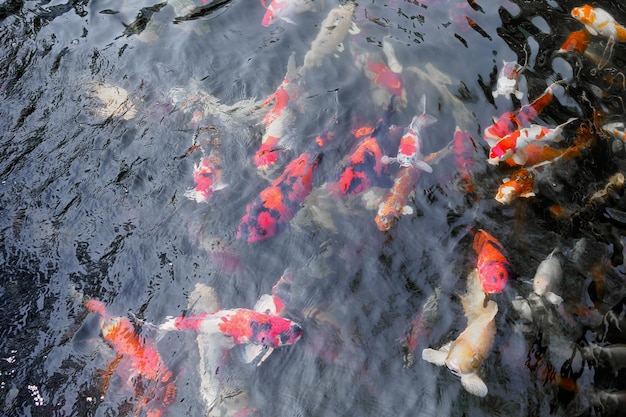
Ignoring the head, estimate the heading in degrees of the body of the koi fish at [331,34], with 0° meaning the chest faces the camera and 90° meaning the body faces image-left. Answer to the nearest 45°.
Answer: approximately 225°

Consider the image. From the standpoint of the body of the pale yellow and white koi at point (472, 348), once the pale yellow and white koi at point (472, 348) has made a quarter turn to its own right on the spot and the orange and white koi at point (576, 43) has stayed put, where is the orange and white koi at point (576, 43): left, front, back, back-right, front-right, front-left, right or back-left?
front-right

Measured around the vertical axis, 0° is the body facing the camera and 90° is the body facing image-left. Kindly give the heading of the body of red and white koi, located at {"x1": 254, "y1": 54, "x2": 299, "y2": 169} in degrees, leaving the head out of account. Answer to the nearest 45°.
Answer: approximately 0°

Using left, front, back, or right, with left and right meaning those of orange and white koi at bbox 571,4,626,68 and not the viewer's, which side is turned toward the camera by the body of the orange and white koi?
left

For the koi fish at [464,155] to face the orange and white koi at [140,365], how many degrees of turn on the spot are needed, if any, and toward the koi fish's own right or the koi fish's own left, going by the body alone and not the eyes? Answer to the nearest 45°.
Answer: approximately 135° to the koi fish's own left

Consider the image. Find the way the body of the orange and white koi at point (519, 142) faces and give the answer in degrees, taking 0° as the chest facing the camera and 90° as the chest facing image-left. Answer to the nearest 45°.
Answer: approximately 45°

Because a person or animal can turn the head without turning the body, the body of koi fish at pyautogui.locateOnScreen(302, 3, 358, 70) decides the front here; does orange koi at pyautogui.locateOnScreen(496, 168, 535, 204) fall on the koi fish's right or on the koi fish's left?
on the koi fish's right

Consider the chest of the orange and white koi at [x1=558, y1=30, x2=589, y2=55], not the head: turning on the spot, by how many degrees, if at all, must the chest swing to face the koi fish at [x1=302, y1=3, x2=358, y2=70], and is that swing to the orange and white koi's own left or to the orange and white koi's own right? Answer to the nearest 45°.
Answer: approximately 45° to the orange and white koi's own right

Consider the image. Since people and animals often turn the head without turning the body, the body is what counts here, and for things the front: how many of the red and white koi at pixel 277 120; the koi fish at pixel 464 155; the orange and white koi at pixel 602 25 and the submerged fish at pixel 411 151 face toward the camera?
2

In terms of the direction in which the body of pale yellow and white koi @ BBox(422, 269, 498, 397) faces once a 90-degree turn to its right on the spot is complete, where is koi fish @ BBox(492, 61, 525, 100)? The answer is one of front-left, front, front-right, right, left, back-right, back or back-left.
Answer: front-right

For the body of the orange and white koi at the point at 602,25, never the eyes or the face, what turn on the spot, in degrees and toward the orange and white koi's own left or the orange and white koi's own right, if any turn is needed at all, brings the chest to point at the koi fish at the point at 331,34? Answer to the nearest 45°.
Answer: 0° — it already faces it
